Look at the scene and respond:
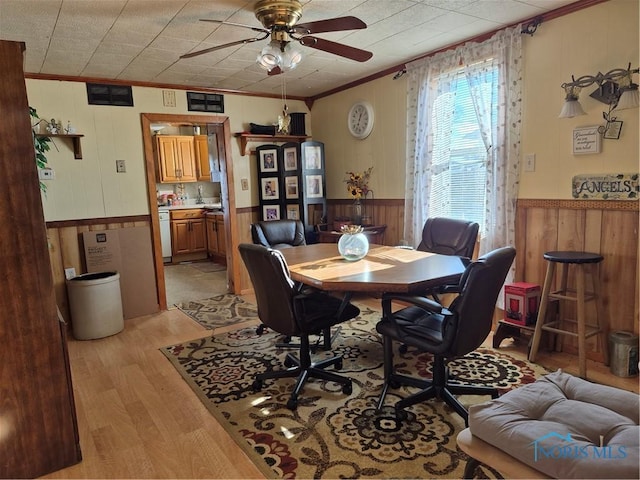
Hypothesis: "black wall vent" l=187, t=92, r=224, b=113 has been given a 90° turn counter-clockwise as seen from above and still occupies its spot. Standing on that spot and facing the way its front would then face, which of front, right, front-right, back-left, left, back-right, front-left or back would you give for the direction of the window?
front-right

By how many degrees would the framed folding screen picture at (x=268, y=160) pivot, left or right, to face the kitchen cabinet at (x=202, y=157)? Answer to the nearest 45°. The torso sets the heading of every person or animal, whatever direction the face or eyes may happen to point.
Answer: approximately 135° to its right

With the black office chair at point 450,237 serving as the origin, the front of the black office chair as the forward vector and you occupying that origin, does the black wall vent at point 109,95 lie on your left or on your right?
on your right

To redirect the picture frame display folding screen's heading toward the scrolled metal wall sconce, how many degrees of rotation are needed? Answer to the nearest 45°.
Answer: approximately 45° to its left

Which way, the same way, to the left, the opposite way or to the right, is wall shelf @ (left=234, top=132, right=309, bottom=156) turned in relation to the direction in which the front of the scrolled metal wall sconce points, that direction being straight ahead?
to the left

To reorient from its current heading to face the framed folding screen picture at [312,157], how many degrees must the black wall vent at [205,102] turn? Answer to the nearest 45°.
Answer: approximately 90° to its left

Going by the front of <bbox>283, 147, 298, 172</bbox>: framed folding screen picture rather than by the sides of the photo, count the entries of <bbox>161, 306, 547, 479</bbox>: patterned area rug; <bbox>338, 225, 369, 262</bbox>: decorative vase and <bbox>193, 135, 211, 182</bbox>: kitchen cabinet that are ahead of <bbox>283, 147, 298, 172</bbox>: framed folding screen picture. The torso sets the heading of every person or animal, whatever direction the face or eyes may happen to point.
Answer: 2
